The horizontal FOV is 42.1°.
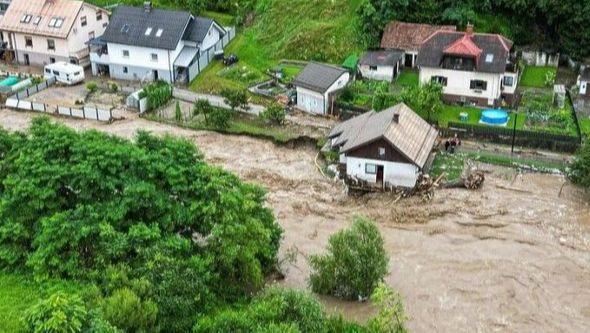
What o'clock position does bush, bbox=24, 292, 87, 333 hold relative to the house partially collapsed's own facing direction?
The bush is roughly at 1 o'clock from the house partially collapsed.

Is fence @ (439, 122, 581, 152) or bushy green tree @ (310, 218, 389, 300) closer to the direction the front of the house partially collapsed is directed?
the bushy green tree

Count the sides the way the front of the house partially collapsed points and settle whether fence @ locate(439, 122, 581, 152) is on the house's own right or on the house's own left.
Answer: on the house's own left

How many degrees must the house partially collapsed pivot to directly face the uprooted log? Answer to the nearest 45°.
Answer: approximately 90° to its left

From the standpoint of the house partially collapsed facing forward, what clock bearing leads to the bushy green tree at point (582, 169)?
The bushy green tree is roughly at 9 o'clock from the house partially collapsed.

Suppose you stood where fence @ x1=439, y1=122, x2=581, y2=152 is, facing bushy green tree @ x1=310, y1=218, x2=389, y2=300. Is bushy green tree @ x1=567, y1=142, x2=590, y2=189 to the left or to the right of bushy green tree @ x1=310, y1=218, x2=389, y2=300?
left

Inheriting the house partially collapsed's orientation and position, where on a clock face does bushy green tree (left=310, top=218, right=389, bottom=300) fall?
The bushy green tree is roughly at 12 o'clock from the house partially collapsed.

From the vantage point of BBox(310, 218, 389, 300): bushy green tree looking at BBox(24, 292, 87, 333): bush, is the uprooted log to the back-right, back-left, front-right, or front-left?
back-right

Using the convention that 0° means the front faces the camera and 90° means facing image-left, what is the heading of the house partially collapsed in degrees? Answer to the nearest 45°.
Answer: approximately 0°

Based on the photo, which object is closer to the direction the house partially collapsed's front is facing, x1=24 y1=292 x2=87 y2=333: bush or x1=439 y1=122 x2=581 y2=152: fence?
the bush

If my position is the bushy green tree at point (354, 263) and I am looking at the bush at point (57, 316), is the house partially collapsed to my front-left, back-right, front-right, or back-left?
back-right
